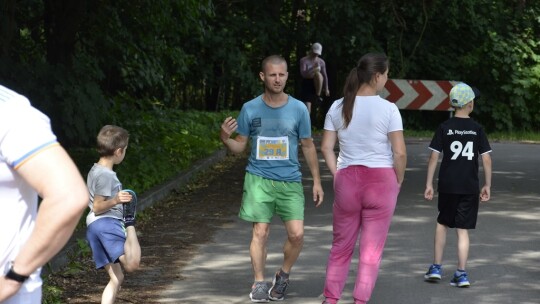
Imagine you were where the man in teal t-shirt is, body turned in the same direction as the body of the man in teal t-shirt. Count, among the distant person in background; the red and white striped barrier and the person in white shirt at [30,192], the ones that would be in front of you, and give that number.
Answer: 1

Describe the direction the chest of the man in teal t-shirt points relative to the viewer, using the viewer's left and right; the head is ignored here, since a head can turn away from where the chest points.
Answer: facing the viewer

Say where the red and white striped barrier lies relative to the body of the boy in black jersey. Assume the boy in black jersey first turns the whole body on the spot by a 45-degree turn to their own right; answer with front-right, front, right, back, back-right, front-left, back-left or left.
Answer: front-left

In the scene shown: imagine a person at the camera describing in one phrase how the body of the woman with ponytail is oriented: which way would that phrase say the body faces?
away from the camera

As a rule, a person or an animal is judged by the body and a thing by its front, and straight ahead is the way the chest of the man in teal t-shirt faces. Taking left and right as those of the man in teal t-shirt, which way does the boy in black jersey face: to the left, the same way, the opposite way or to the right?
the opposite way

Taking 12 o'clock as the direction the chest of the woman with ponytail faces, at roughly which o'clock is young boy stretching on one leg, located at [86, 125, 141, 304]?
The young boy stretching on one leg is roughly at 8 o'clock from the woman with ponytail.

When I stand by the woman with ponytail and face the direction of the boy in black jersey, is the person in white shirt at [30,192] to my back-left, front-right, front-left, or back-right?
back-right

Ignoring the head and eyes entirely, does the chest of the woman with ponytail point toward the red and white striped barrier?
yes

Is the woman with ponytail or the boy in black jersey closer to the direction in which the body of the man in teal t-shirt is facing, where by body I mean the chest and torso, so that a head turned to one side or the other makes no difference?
the woman with ponytail

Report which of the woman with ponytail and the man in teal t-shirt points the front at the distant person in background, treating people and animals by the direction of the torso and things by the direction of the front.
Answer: the woman with ponytail

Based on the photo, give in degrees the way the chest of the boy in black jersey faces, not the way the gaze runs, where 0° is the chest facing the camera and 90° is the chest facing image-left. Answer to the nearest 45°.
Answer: approximately 180°
